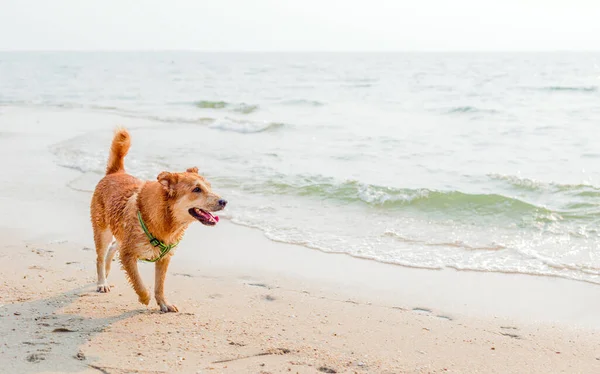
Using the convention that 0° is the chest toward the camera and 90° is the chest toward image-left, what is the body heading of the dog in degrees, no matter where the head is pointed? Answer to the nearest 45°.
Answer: approximately 315°
